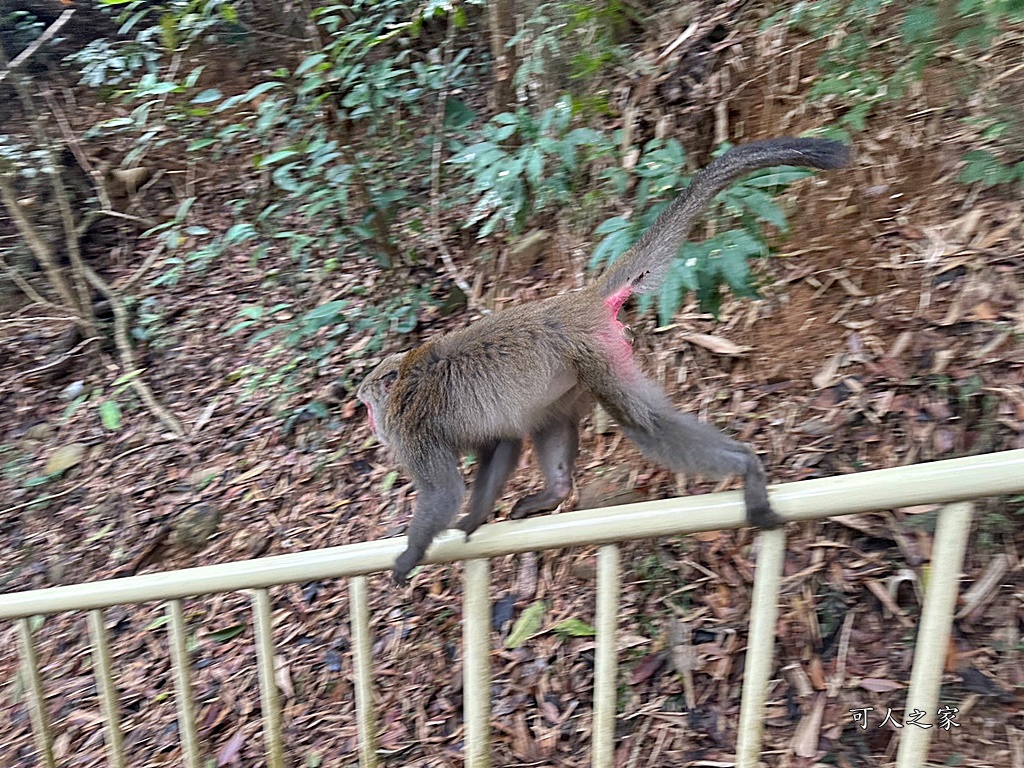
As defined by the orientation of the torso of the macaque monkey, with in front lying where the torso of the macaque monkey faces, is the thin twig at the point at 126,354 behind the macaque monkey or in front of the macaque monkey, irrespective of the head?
in front

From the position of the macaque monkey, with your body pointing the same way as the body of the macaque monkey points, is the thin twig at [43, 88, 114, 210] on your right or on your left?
on your right

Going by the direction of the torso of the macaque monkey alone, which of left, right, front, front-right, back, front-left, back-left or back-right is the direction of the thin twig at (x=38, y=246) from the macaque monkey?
front-right

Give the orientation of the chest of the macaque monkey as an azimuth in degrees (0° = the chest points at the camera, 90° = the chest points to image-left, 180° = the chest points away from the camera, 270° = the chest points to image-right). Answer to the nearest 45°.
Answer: approximately 90°

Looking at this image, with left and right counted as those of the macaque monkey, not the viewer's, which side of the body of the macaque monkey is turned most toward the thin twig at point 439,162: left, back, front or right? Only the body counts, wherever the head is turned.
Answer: right

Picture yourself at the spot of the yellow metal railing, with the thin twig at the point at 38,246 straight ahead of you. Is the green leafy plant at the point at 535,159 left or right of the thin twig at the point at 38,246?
right

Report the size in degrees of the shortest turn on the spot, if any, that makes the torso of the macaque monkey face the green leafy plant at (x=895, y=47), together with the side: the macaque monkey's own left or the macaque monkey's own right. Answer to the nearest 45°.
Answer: approximately 135° to the macaque monkey's own right

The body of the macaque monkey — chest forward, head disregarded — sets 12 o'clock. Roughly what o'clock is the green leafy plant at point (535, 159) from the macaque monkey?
The green leafy plant is roughly at 3 o'clock from the macaque monkey.
